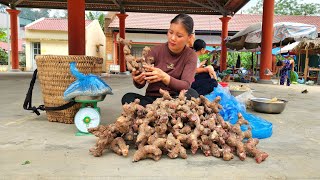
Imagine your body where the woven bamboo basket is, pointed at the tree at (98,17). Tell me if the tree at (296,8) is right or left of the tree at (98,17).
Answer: right

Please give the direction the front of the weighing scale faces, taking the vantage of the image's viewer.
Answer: facing the viewer

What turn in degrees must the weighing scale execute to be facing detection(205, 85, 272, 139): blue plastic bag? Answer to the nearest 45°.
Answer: approximately 90° to its left

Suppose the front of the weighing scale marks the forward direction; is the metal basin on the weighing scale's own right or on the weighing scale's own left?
on the weighing scale's own left

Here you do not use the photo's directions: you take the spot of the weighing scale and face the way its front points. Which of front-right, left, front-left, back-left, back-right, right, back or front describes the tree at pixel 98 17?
back

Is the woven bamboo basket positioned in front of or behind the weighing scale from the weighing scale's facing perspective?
behind

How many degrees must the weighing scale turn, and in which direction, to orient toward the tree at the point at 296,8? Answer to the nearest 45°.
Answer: approximately 135° to its left
